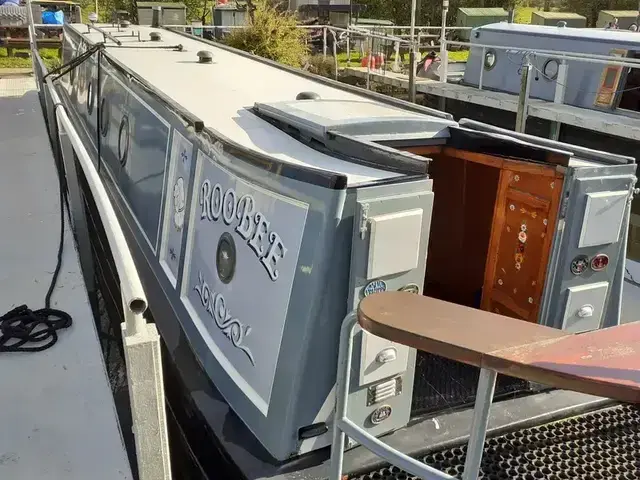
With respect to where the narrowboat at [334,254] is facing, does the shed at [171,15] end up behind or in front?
in front

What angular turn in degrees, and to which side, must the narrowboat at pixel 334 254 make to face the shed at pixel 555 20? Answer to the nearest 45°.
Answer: approximately 45° to its right

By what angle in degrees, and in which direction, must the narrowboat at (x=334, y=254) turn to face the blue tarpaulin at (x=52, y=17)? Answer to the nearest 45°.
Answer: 0° — it already faces it

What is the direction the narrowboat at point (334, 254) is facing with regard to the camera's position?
facing away from the viewer and to the left of the viewer

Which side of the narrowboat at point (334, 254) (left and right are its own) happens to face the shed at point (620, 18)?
right

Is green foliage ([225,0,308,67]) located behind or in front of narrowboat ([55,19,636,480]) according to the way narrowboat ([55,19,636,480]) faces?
in front

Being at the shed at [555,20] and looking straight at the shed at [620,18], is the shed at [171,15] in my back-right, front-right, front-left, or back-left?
back-left

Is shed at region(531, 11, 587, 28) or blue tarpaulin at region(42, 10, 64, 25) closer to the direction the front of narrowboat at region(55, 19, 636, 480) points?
the blue tarpaulin
